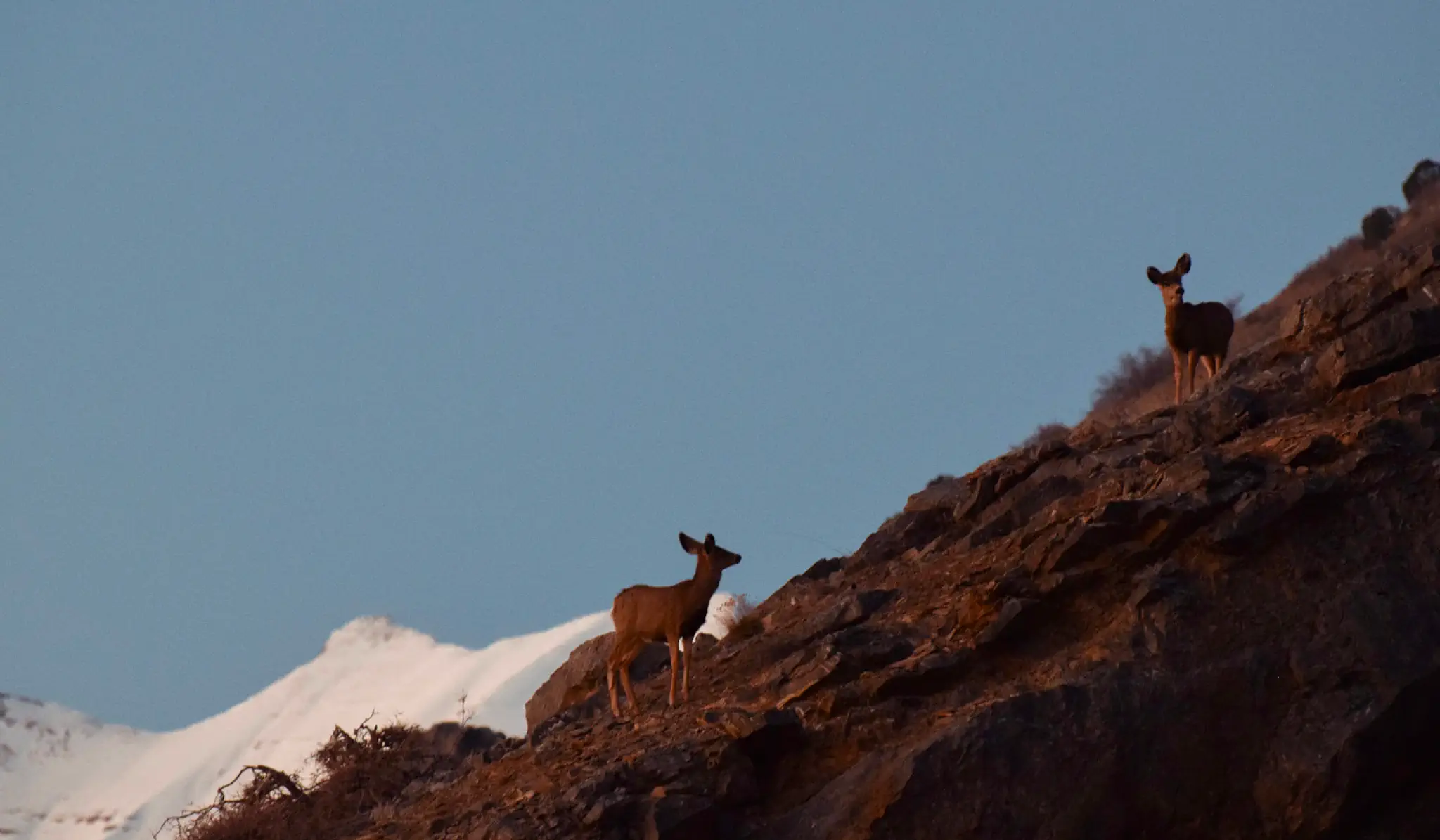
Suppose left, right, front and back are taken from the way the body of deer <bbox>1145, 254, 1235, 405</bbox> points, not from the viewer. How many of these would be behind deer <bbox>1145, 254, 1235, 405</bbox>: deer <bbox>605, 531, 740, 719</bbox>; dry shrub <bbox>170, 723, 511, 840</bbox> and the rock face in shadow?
0

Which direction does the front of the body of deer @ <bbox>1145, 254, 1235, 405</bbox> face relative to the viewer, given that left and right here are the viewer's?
facing the viewer and to the left of the viewer

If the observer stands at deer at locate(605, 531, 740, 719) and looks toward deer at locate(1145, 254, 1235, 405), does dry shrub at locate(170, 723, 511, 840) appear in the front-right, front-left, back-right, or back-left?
back-left

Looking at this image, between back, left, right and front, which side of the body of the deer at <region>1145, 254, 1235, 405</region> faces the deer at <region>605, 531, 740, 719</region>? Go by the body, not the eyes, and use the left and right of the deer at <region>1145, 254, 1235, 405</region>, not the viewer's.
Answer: front

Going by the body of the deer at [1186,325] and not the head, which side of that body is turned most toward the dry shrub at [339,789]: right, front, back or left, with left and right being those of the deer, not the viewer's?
front
